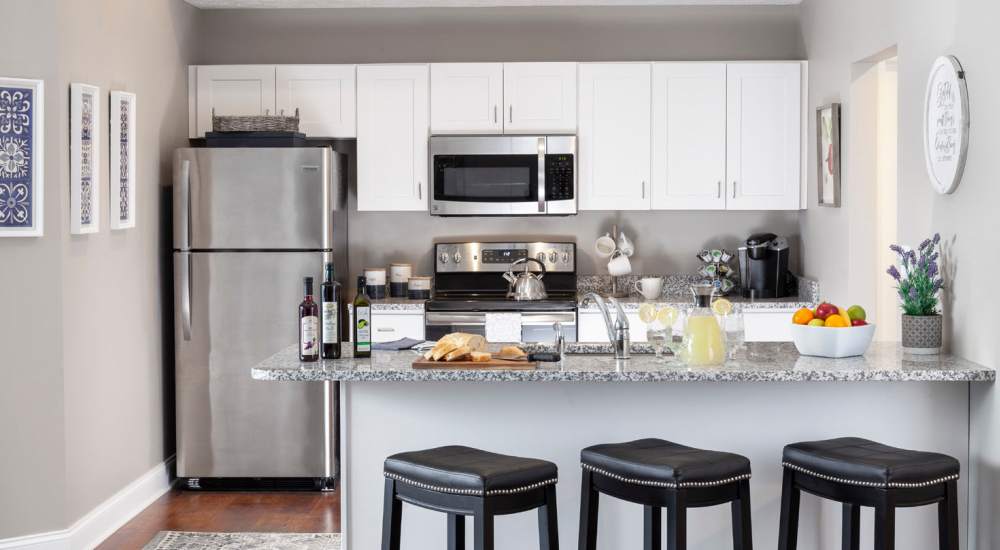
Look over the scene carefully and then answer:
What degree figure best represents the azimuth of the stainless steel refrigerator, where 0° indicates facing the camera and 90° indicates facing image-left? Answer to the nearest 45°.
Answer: approximately 0°

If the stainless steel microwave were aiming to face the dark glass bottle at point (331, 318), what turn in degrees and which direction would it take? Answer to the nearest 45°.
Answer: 0° — it already faces it

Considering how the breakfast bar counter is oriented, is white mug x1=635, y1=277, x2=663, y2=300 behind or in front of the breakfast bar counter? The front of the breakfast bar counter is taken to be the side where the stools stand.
behind

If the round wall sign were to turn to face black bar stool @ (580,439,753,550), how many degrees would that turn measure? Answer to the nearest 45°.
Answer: approximately 45° to its left

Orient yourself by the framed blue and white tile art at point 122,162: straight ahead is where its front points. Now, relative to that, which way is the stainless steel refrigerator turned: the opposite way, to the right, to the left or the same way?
to the right

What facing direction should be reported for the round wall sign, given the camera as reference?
facing to the left of the viewer

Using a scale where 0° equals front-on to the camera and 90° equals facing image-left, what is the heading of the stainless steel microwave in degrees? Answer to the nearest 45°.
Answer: approximately 0°

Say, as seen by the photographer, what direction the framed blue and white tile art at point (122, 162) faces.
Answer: facing to the right of the viewer

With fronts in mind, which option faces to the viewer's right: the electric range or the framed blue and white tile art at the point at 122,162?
the framed blue and white tile art
